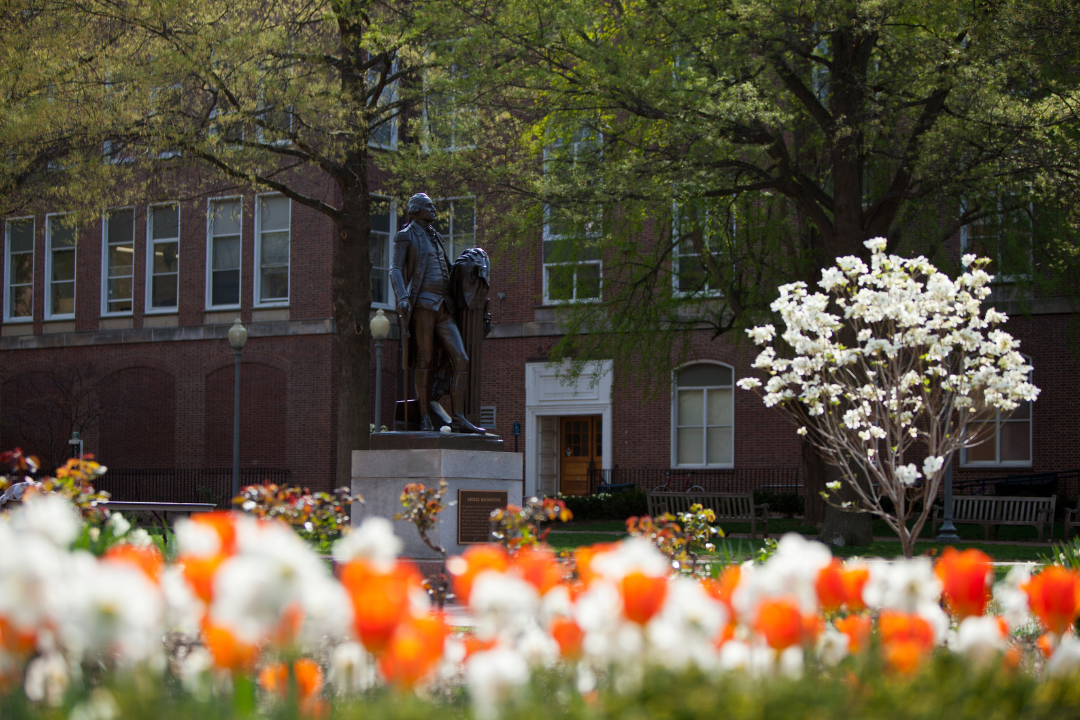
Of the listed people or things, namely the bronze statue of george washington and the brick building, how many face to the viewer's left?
0

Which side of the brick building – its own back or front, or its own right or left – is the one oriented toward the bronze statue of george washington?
front

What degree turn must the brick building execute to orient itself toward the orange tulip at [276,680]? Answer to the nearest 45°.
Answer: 0° — it already faces it

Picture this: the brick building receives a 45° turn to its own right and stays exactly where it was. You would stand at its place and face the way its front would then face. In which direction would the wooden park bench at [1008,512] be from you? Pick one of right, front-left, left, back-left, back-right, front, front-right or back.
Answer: left

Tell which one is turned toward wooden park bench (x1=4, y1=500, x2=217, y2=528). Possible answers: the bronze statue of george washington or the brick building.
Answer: the brick building

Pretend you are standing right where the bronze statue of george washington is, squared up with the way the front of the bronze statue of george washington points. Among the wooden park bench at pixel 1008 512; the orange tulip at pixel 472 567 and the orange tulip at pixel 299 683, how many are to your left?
1

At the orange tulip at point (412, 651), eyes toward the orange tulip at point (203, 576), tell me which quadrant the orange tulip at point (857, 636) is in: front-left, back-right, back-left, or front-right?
back-right

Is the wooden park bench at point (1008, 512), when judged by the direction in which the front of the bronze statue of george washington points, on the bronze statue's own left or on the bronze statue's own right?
on the bronze statue's own left

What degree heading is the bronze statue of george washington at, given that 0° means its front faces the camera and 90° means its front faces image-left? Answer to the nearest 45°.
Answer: approximately 315°

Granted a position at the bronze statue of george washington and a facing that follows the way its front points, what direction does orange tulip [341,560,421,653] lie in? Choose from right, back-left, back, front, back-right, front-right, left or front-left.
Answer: front-right

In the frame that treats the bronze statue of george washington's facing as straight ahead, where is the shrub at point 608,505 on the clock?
The shrub is roughly at 8 o'clock from the bronze statue of george washington.

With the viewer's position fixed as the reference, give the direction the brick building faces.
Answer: facing the viewer
